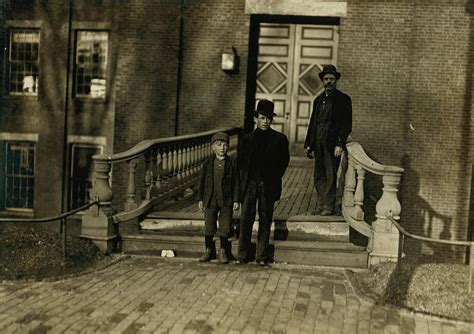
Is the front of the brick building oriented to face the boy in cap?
yes

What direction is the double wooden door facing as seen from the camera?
toward the camera

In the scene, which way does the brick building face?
toward the camera

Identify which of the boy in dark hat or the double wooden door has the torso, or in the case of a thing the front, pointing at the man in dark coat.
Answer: the double wooden door

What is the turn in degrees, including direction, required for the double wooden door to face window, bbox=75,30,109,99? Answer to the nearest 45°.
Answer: approximately 90° to its right

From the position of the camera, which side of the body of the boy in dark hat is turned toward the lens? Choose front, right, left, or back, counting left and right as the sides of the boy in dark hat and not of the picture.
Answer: front

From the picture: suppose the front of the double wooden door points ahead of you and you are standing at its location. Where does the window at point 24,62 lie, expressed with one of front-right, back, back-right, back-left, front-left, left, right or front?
right

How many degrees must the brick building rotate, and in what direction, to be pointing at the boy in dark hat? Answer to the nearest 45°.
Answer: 0° — it already faces them

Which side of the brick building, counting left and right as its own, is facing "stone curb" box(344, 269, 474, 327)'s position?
front

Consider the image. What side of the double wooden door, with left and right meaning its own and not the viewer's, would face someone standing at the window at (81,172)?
right

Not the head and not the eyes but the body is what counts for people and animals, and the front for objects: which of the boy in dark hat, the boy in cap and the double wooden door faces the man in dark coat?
the double wooden door

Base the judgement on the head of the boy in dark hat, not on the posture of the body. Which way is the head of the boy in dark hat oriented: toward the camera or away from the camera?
toward the camera
